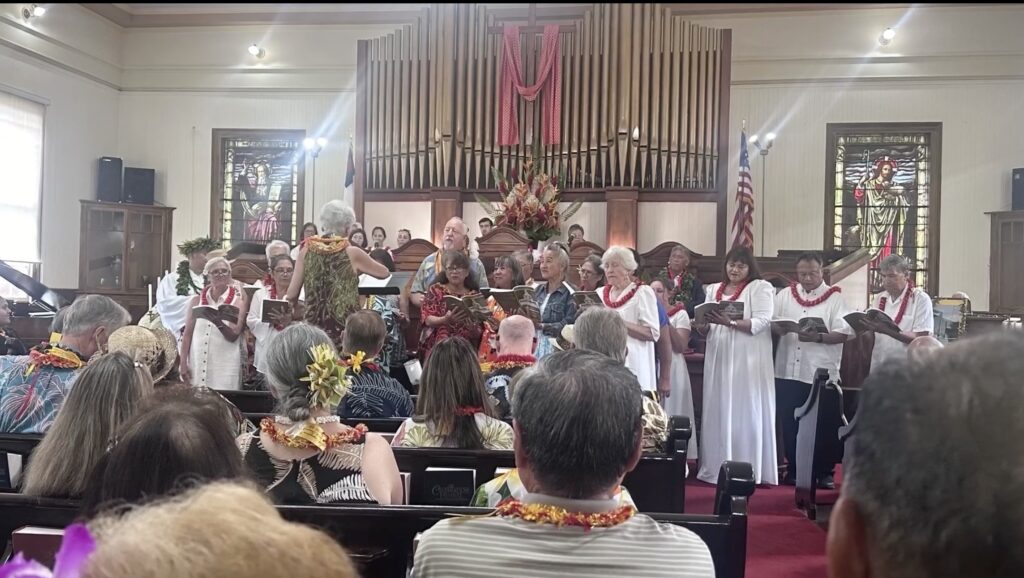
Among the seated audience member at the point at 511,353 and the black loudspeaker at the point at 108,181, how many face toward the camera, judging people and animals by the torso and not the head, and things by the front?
1

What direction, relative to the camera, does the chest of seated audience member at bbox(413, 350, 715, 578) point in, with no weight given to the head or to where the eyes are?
away from the camera

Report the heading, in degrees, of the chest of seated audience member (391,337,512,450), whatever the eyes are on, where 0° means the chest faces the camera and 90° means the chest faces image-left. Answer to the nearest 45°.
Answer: approximately 180°

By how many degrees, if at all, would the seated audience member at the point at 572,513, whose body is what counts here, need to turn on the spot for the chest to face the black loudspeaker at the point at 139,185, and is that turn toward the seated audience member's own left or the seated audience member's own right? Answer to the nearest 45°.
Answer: approximately 45° to the seated audience member's own left

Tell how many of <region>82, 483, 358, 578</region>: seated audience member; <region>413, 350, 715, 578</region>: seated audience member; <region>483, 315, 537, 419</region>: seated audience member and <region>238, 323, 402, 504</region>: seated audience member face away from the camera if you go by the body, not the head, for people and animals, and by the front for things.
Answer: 4

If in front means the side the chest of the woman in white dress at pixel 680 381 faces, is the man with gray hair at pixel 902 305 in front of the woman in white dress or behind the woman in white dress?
behind

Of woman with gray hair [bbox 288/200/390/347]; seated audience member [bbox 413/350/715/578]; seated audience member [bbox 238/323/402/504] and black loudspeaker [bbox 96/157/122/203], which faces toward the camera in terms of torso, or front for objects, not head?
the black loudspeaker

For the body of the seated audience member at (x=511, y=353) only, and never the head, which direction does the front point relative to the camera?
away from the camera

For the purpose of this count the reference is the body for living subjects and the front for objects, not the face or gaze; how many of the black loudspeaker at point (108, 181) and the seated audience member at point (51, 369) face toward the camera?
1

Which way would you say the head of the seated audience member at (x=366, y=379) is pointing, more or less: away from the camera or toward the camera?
away from the camera

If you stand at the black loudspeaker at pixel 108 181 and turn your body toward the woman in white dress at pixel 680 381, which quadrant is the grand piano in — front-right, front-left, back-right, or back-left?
front-right

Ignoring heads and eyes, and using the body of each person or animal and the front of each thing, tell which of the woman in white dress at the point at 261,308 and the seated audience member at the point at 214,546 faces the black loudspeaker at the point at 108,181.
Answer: the seated audience member

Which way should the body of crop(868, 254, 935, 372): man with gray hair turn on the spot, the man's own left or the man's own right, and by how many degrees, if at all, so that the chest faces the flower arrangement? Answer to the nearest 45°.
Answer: approximately 90° to the man's own right

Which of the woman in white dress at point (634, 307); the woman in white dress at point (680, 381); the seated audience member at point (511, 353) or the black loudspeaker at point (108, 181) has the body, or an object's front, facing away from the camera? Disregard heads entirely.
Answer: the seated audience member

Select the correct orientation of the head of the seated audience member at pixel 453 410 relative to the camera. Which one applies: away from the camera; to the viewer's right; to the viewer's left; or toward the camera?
away from the camera

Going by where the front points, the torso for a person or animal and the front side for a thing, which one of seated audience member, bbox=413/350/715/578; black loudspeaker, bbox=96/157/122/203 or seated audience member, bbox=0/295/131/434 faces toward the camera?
the black loudspeaker

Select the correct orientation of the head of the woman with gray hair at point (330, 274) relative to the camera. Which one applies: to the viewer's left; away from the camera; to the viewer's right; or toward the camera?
away from the camera

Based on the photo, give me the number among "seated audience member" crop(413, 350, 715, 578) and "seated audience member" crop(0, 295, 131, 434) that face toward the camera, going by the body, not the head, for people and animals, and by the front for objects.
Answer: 0

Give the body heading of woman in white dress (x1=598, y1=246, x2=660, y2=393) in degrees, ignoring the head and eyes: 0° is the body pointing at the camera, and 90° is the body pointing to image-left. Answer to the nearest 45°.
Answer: approximately 45°
